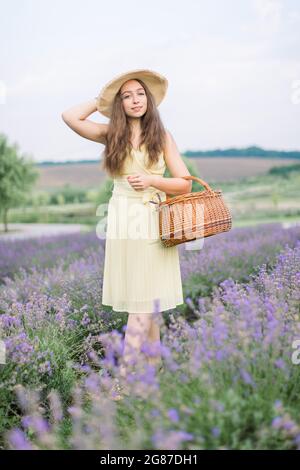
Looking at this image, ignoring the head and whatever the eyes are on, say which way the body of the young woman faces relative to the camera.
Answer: toward the camera

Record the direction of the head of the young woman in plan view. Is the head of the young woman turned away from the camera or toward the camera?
toward the camera

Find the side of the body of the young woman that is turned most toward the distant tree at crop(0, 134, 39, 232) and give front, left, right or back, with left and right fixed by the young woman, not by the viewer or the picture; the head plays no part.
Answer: back
